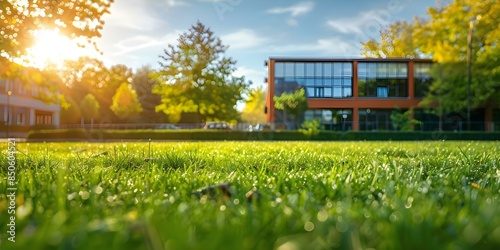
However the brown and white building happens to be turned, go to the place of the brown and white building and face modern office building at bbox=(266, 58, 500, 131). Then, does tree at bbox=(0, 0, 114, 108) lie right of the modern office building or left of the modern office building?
right

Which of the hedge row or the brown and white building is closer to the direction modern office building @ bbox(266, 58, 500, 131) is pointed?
the hedge row

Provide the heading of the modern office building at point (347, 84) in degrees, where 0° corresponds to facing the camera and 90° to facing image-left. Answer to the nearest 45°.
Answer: approximately 0°

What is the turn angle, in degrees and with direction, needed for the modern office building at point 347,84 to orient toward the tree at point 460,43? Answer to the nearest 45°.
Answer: approximately 45° to its left

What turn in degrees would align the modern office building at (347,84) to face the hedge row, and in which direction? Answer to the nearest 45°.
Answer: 0° — it already faces it

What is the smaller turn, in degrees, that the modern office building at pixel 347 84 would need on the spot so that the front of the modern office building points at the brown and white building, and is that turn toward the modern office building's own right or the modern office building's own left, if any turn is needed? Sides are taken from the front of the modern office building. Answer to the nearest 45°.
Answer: approximately 90° to the modern office building's own right
